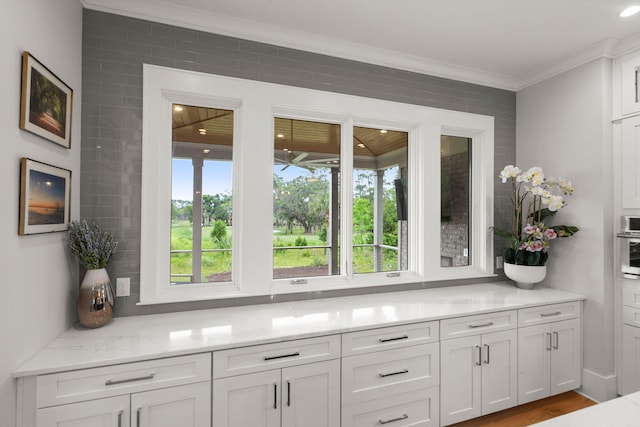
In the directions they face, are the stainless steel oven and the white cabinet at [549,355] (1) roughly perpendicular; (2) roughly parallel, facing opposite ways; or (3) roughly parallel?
roughly perpendicular

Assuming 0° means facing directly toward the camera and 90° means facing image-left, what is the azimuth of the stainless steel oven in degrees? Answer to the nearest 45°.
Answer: approximately 45°

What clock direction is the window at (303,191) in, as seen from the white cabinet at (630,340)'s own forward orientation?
The window is roughly at 12 o'clock from the white cabinet.

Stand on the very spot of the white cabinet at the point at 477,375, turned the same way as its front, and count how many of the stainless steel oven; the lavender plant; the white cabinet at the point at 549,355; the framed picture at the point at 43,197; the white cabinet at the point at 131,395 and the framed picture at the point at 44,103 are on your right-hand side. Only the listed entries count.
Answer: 4

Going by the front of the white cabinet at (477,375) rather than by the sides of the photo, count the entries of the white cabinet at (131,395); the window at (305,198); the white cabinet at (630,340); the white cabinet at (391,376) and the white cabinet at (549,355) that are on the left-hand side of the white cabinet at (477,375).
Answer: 2

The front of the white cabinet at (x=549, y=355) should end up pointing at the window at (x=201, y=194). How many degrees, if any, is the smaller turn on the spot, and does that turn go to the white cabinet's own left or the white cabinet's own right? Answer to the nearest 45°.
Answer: approximately 90° to the white cabinet's own right

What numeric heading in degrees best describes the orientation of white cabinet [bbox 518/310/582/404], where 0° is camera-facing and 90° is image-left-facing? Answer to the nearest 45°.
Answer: approximately 315°

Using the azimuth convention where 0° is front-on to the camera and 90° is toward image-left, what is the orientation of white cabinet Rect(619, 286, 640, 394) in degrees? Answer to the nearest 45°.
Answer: approximately 45°

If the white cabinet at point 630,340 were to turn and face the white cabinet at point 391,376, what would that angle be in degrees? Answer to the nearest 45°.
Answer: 0° — it already faces it

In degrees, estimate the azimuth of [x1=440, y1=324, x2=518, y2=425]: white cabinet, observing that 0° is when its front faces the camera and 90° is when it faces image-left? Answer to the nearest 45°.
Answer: approximately 315°
